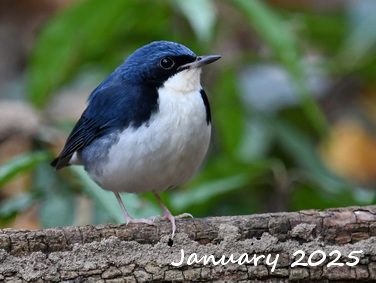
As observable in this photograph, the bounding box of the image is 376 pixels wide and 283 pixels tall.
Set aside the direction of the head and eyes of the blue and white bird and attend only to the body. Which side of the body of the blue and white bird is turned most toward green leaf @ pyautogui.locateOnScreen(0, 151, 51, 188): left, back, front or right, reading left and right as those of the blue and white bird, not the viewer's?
back

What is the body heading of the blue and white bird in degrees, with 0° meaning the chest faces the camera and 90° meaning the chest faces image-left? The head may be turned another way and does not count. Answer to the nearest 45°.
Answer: approximately 315°

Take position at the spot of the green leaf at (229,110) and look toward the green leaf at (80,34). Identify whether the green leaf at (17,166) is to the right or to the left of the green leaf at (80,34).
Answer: left

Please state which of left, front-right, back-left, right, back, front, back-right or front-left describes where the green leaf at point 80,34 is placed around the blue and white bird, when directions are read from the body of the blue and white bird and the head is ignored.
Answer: back-left

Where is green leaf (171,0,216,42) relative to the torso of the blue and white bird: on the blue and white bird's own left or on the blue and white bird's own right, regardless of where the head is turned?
on the blue and white bird's own left

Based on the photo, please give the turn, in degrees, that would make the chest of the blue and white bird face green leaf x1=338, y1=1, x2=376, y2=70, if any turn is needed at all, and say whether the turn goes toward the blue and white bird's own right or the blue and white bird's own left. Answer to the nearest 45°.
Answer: approximately 90° to the blue and white bird's own left
